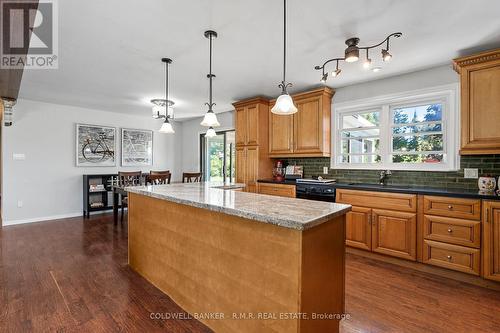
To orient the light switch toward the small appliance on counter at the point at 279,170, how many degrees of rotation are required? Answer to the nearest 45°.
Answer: approximately 45° to its left

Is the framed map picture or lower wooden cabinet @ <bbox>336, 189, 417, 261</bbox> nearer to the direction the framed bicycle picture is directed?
the lower wooden cabinet

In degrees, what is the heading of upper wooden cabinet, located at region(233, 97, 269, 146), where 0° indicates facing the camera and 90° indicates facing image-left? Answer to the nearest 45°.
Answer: approximately 45°

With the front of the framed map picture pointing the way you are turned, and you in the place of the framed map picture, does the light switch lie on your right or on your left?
on your right

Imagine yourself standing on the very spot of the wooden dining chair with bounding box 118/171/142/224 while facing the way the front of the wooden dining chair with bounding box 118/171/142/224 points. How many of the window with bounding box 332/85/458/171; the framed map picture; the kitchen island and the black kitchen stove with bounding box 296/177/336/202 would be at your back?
1

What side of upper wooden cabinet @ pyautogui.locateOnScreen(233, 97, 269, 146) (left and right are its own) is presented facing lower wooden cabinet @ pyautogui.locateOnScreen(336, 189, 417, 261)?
left

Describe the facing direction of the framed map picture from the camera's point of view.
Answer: facing the viewer and to the right of the viewer

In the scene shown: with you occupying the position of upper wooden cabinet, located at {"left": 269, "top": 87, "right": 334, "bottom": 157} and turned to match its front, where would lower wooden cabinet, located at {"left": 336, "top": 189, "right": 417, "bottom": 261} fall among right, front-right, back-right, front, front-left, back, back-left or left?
left

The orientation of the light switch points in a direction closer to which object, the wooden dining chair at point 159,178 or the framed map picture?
the wooden dining chair

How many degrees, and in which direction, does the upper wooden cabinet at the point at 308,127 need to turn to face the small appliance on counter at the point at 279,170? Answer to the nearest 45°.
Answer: approximately 90° to its right
